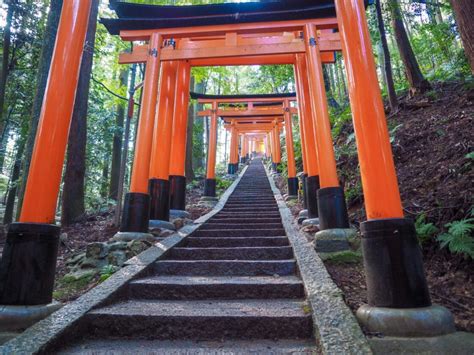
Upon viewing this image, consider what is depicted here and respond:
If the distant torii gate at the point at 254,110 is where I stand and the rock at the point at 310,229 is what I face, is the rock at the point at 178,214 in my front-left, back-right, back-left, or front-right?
front-right

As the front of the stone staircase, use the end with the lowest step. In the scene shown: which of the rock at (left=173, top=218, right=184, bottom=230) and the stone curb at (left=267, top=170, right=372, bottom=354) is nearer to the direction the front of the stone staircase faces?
the stone curb

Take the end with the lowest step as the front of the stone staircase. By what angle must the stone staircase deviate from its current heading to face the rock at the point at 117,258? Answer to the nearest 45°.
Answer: approximately 135° to its right

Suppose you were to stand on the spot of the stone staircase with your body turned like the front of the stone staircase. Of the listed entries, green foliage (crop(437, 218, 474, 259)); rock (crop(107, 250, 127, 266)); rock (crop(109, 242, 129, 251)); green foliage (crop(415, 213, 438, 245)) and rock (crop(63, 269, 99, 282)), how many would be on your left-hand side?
2

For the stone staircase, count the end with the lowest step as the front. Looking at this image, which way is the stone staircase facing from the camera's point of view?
toward the camera

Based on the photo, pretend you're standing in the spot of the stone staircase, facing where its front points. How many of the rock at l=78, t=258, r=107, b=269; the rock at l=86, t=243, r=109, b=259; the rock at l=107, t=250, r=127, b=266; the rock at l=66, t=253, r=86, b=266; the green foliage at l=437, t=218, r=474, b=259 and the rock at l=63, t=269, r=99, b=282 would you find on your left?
1

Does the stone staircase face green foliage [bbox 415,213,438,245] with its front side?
no

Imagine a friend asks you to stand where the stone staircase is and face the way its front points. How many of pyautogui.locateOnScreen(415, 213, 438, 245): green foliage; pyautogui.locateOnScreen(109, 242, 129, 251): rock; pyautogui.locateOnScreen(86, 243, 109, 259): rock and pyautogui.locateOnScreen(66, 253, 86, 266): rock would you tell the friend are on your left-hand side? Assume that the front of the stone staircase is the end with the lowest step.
1

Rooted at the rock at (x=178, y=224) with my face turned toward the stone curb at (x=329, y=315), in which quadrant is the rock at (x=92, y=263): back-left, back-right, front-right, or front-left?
front-right

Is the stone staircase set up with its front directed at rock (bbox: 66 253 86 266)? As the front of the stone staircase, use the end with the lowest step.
no

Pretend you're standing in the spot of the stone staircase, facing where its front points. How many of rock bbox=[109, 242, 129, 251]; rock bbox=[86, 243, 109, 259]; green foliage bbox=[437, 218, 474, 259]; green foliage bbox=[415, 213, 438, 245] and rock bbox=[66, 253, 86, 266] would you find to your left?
2

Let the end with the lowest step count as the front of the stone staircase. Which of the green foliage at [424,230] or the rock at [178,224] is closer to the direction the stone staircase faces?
the green foliage

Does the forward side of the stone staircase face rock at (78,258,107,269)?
no

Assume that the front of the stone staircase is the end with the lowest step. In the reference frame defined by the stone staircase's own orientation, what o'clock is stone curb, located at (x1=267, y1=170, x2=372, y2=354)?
The stone curb is roughly at 10 o'clock from the stone staircase.
